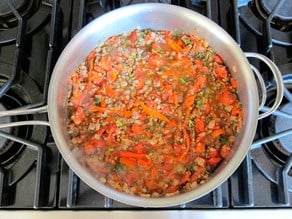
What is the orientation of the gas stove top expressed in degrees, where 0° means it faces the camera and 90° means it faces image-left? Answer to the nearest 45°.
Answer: approximately 0°
